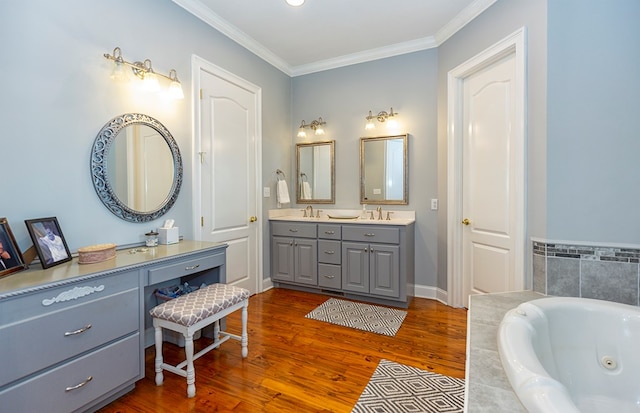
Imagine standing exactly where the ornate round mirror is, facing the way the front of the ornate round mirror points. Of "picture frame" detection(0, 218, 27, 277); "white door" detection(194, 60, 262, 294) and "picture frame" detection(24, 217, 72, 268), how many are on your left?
1

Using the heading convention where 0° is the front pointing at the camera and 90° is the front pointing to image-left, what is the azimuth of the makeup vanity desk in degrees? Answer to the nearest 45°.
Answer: approximately 315°

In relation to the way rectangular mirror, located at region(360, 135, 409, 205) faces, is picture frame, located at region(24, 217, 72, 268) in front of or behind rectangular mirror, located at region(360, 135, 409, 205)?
in front

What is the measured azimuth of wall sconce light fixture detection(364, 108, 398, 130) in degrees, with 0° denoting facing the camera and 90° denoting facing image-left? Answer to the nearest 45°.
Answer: approximately 45°

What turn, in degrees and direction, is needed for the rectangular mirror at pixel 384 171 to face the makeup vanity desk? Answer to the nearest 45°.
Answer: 0° — it already faces it

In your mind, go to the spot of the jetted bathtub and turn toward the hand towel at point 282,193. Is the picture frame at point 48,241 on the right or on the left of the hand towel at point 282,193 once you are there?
left

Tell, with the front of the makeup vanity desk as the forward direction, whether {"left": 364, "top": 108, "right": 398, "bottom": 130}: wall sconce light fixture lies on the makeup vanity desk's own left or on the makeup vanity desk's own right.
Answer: on the makeup vanity desk's own left

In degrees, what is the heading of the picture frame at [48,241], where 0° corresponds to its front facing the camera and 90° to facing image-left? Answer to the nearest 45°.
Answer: approximately 315°

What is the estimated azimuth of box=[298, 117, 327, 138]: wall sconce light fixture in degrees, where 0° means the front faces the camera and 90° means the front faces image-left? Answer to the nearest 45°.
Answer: approximately 45°

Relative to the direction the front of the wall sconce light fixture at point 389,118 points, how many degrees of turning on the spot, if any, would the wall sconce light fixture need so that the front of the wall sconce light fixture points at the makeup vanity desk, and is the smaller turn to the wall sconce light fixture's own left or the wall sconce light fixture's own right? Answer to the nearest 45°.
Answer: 0° — it already faces it
